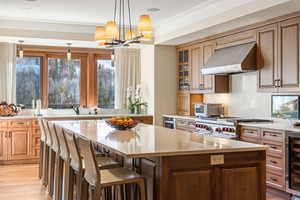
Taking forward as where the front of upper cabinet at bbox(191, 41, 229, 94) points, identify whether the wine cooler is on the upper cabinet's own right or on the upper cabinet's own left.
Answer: on the upper cabinet's own left

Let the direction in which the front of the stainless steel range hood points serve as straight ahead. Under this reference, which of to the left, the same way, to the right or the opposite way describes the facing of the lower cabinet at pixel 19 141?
to the left

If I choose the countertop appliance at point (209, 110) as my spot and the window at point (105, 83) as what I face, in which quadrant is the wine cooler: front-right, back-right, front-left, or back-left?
back-left

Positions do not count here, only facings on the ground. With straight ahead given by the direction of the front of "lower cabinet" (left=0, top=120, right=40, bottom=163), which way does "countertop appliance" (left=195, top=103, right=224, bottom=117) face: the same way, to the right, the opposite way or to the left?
to the right

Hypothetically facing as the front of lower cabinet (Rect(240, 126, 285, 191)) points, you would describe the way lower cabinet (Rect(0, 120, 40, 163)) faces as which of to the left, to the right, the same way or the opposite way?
to the left

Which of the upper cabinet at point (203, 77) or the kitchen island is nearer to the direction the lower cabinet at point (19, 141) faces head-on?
the kitchen island

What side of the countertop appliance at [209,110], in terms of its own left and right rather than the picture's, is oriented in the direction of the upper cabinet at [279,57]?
left

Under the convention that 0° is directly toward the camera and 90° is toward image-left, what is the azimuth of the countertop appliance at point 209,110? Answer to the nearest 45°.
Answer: approximately 45°
